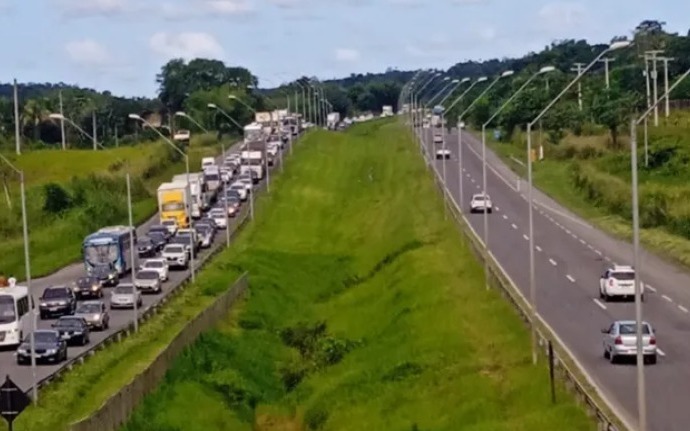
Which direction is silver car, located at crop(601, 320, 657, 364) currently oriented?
away from the camera

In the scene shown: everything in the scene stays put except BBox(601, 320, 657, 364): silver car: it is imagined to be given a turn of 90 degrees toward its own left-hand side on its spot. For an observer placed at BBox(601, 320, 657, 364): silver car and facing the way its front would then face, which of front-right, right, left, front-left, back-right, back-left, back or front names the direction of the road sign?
front-left
